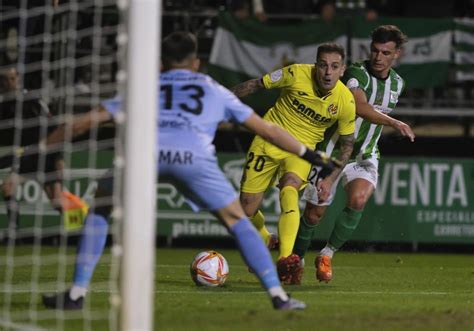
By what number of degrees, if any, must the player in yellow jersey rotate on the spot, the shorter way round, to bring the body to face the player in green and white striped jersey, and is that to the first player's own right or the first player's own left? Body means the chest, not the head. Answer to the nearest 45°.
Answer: approximately 135° to the first player's own left

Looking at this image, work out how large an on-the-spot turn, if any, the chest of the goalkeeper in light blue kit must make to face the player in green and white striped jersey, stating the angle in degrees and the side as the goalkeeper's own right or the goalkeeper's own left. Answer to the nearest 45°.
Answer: approximately 45° to the goalkeeper's own right

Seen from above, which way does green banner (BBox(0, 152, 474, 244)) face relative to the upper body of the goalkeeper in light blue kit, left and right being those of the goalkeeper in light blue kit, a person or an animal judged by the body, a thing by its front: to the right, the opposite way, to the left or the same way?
the opposite way

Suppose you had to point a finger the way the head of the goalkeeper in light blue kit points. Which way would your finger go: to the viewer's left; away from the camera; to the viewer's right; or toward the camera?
away from the camera

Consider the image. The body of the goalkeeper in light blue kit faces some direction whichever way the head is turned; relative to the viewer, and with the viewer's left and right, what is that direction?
facing away from the viewer
